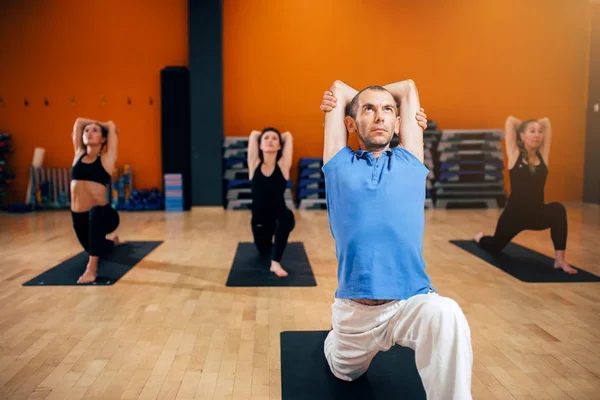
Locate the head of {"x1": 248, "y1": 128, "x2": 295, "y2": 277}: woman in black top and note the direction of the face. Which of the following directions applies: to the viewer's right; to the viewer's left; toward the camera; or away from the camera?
toward the camera

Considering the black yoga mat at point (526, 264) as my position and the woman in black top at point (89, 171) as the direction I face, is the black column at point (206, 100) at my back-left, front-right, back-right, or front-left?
front-right

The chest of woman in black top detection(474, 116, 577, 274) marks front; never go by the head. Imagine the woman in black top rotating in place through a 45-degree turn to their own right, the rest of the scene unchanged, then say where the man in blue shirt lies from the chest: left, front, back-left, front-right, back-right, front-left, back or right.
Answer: front

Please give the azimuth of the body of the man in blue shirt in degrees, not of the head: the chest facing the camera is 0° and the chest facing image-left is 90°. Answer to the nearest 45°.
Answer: approximately 0°

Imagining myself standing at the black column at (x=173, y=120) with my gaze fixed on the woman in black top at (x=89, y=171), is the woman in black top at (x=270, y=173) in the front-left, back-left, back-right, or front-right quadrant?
front-left

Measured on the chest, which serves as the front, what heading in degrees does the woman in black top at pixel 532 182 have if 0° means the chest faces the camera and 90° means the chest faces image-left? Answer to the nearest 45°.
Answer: approximately 315°

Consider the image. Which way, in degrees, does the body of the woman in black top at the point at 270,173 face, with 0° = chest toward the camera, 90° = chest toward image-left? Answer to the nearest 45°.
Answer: approximately 0°

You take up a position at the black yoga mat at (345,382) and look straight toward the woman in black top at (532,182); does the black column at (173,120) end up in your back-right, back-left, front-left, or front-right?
front-left

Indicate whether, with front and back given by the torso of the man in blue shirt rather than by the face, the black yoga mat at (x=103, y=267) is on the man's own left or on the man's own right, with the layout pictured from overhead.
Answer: on the man's own right

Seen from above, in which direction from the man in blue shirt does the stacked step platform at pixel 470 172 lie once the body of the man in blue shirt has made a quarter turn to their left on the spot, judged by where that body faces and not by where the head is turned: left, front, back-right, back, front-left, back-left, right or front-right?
left

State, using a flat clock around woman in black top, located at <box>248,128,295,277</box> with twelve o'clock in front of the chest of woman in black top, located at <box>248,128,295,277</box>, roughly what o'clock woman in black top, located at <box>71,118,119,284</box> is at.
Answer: woman in black top, located at <box>71,118,119,284</box> is roughly at 3 o'clock from woman in black top, located at <box>248,128,295,277</box>.

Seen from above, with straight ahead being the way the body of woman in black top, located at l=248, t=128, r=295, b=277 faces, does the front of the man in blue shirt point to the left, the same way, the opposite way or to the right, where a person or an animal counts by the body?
the same way

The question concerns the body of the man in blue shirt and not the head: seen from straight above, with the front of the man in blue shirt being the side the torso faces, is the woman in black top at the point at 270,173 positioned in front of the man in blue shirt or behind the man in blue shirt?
behind

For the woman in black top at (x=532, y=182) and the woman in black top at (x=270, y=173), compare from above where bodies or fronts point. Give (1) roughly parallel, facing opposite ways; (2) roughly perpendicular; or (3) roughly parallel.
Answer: roughly parallel

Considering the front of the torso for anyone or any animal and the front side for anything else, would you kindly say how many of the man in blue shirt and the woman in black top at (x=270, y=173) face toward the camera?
2

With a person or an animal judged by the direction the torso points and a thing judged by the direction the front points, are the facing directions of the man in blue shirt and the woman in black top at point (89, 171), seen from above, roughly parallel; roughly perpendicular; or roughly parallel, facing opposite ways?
roughly parallel

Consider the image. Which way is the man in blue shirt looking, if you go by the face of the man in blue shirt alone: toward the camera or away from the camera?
toward the camera

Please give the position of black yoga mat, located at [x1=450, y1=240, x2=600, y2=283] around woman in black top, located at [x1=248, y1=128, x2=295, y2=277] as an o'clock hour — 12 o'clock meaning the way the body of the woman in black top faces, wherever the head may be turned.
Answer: The black yoga mat is roughly at 9 o'clock from the woman in black top.

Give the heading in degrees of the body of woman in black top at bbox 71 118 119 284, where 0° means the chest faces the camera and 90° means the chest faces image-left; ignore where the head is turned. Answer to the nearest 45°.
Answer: approximately 45°

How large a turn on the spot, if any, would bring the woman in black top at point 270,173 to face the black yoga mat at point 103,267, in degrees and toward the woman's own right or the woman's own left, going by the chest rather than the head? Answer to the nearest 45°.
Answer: approximately 90° to the woman's own right
